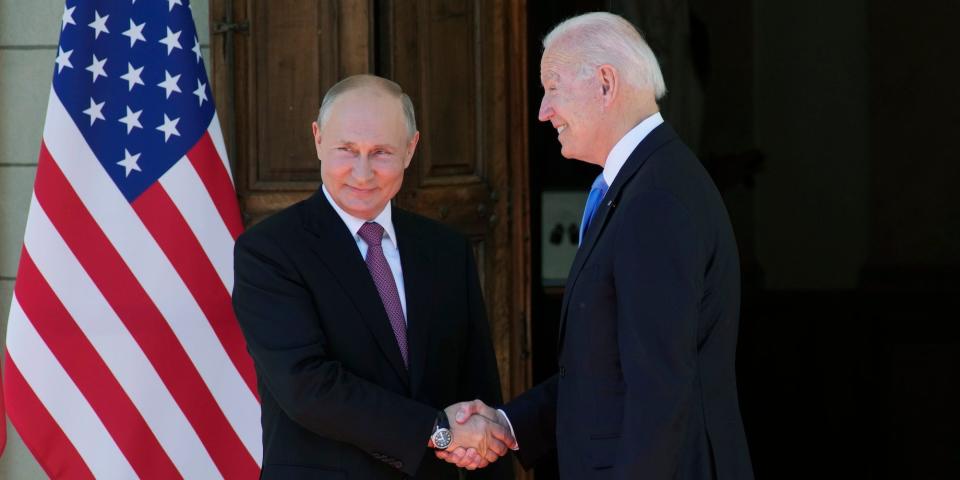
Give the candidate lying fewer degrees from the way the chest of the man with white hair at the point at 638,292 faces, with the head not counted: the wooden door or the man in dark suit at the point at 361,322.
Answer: the man in dark suit

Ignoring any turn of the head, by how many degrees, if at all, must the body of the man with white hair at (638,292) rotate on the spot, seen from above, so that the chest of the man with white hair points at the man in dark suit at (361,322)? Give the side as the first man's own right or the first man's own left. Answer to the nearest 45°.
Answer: approximately 45° to the first man's own right

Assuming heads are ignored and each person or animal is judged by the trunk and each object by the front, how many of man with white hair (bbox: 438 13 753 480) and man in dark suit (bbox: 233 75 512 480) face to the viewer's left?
1

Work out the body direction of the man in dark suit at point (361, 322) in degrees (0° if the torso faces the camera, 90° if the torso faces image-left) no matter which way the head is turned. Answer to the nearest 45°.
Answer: approximately 315°

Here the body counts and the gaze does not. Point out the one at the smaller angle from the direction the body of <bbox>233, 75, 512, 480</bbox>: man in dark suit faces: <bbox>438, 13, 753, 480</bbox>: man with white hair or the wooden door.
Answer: the man with white hair

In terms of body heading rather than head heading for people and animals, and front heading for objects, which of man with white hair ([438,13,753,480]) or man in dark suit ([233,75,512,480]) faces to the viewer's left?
the man with white hair

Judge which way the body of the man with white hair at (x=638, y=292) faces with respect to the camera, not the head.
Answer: to the viewer's left

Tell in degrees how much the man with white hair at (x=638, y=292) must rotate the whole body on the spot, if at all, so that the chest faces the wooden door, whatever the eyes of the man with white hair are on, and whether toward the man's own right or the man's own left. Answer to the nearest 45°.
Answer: approximately 90° to the man's own right

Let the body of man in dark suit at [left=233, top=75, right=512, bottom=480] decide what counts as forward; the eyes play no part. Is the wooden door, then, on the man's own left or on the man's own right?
on the man's own left
